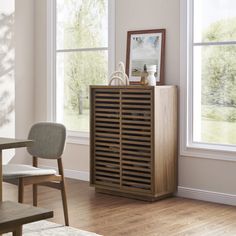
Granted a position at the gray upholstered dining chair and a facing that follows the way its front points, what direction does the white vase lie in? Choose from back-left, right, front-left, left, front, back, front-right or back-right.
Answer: back

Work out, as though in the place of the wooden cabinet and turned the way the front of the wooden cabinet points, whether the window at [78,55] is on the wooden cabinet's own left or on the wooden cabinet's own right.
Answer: on the wooden cabinet's own right

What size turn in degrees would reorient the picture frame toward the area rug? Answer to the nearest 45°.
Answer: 0° — it already faces it

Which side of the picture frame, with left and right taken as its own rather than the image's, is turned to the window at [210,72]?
left

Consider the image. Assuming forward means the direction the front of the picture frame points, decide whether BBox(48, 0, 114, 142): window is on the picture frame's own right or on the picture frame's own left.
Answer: on the picture frame's own right

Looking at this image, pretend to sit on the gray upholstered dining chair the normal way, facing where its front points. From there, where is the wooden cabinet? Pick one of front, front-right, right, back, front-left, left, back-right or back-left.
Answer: back

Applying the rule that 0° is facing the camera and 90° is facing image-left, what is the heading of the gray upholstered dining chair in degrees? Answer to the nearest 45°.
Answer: approximately 45°

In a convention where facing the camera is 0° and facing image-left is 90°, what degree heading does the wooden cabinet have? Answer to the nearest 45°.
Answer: approximately 45°

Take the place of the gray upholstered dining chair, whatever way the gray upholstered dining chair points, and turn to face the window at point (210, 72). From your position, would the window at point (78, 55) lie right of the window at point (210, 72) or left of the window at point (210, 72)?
left

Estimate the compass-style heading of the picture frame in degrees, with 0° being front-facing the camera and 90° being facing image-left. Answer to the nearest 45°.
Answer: approximately 45°

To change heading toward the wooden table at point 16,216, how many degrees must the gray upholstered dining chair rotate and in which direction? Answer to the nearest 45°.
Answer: approximately 45° to its left
